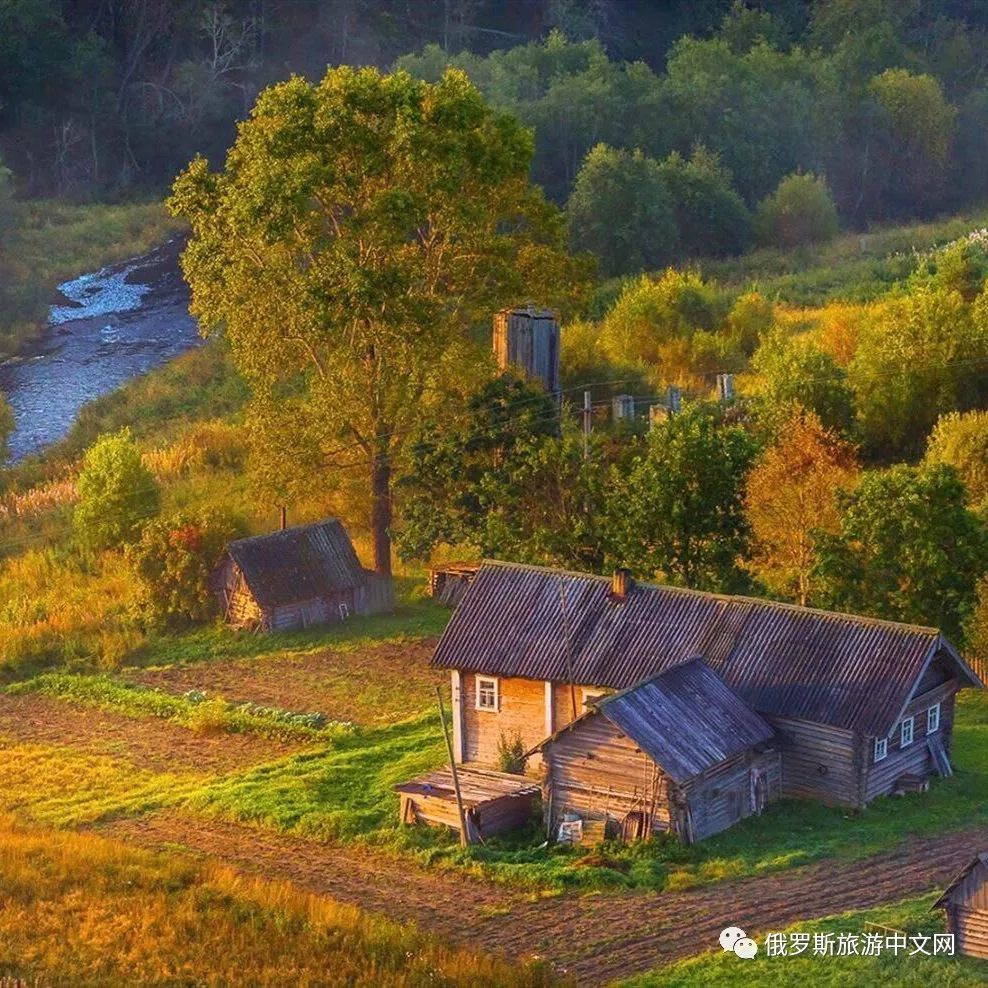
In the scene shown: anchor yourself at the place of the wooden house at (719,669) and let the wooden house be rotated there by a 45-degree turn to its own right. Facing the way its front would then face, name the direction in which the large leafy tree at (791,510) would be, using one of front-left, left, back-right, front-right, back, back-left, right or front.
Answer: back

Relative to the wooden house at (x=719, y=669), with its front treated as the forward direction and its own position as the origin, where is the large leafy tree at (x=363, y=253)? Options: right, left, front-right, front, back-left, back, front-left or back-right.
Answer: back

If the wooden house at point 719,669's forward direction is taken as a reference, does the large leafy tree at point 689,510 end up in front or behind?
behind

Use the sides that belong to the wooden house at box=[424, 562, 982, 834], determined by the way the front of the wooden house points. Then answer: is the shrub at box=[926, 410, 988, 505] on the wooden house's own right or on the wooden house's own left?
on the wooden house's own left

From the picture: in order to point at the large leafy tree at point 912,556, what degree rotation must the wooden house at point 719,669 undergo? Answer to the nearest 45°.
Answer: approximately 90° to its left

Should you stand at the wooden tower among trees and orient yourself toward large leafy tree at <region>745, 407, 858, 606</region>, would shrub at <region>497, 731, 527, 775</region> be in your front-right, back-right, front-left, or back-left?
front-right

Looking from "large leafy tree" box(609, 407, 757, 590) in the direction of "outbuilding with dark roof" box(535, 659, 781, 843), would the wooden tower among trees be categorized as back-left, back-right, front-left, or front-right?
back-right

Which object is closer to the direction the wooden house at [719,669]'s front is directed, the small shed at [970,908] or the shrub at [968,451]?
the small shed

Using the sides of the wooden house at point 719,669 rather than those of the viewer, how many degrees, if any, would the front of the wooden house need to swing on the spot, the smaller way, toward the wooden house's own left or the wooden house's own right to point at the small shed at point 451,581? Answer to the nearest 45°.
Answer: approximately 180°
